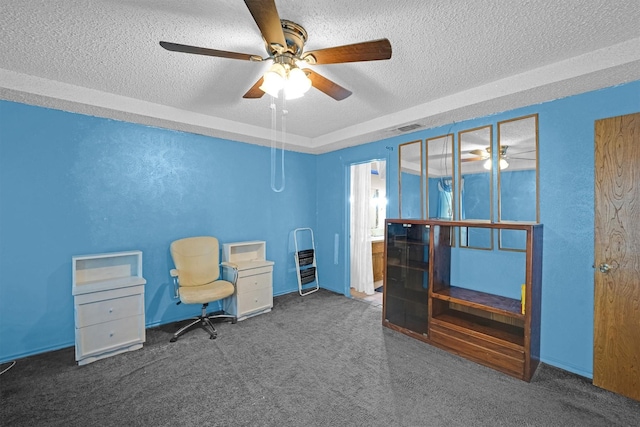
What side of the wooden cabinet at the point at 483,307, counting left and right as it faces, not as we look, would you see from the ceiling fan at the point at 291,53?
front

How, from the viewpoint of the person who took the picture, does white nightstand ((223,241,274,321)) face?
facing the viewer and to the right of the viewer

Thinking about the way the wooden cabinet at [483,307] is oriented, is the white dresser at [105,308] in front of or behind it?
in front

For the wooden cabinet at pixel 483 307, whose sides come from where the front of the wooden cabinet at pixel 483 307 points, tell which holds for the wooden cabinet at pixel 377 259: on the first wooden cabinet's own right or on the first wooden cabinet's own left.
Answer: on the first wooden cabinet's own right

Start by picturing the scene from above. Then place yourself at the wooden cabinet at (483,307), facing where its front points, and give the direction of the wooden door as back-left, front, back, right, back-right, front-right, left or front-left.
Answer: back-left

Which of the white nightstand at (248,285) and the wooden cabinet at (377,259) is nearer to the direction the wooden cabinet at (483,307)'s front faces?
the white nightstand

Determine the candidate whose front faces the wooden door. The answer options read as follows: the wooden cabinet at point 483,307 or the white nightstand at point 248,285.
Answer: the white nightstand

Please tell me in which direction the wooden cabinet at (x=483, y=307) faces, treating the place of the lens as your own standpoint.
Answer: facing the viewer and to the left of the viewer

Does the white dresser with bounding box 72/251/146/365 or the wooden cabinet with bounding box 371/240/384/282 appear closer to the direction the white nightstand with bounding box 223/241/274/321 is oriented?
the wooden cabinet

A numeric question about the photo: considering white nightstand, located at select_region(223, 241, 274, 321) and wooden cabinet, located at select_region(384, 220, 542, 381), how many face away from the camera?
0

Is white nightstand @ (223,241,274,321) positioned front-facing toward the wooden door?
yes
